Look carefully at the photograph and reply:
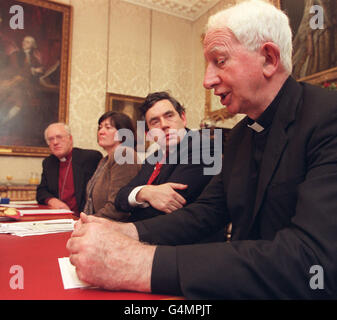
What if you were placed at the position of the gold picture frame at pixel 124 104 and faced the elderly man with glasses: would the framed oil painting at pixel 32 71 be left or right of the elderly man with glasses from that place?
right

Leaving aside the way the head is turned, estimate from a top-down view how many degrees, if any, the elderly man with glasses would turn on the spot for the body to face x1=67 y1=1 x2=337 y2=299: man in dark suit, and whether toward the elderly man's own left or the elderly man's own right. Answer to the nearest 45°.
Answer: approximately 45° to the elderly man's own left

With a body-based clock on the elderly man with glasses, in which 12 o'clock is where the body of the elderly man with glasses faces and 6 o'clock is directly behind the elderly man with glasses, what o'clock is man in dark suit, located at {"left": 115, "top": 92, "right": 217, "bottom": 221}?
The man in dark suit is roughly at 10 o'clock from the elderly man with glasses.

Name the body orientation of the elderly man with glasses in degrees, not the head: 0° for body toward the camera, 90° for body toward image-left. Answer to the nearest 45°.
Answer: approximately 45°

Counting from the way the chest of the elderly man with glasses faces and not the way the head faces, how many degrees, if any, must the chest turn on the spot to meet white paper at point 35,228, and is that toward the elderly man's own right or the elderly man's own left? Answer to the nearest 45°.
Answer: approximately 45° to the elderly man's own left

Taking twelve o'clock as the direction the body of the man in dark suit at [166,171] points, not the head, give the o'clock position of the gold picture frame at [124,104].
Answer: The gold picture frame is roughly at 4 o'clock from the man in dark suit.

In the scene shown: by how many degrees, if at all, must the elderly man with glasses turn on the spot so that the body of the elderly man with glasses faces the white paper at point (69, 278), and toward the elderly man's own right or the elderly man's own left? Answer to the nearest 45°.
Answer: approximately 45° to the elderly man's own left

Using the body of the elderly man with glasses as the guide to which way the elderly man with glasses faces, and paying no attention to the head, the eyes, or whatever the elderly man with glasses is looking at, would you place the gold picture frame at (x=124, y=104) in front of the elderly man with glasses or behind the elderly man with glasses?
behind

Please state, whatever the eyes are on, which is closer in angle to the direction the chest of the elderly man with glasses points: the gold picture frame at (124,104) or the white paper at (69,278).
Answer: the white paper
